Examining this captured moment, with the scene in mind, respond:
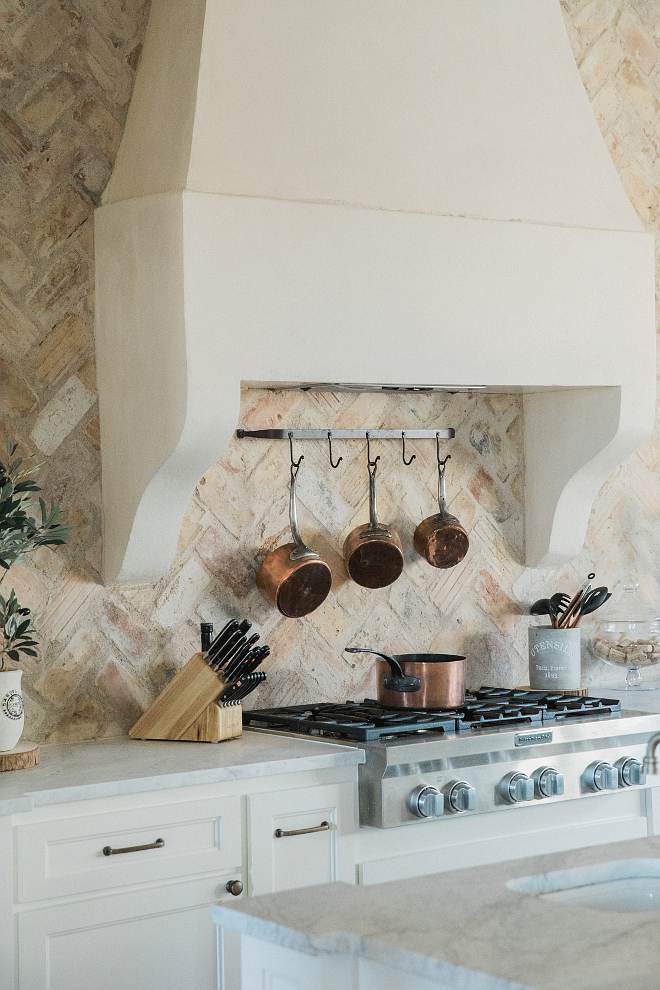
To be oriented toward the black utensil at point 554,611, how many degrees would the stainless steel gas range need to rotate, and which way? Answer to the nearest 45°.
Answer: approximately 135° to its left

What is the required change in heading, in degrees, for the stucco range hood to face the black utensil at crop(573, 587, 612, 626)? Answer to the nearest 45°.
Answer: approximately 90° to its left
